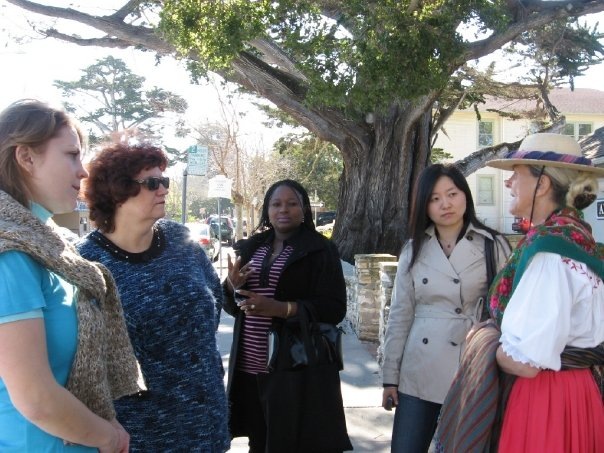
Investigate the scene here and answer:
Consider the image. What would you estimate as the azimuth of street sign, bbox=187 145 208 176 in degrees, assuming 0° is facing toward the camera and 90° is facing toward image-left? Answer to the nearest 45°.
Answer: approximately 0°

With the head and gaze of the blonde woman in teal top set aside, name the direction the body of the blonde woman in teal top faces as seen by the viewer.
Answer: to the viewer's right

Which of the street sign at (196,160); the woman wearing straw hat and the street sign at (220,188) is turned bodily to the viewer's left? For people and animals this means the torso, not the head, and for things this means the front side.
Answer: the woman wearing straw hat

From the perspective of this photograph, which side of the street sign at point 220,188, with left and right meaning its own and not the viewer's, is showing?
front

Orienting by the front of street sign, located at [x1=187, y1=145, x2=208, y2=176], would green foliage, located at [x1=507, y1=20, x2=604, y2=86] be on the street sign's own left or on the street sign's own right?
on the street sign's own left

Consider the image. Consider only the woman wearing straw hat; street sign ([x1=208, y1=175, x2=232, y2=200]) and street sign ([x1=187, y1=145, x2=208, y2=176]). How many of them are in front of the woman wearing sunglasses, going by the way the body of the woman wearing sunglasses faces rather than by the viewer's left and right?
1

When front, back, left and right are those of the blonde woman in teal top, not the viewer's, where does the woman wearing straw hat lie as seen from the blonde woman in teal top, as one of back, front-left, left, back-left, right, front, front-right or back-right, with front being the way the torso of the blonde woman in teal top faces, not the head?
front

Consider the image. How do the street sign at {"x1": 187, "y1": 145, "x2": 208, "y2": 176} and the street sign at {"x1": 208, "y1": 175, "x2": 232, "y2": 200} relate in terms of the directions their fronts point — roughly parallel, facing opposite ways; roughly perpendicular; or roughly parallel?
roughly parallel

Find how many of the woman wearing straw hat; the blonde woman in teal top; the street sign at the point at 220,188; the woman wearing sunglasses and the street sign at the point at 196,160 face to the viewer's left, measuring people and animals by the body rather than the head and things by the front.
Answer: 1

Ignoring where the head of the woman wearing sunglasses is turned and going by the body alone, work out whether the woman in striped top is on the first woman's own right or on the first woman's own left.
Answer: on the first woman's own left

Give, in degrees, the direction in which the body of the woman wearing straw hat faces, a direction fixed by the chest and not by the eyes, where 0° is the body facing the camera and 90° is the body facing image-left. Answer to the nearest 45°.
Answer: approximately 90°

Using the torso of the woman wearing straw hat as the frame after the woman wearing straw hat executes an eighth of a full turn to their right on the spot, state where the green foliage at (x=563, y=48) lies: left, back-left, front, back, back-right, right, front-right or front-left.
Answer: front-right

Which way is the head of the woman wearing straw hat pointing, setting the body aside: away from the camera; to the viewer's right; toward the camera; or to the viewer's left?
to the viewer's left

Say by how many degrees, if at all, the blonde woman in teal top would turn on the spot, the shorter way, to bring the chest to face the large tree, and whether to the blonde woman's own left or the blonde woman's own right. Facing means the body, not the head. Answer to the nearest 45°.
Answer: approximately 45° to the blonde woman's own left

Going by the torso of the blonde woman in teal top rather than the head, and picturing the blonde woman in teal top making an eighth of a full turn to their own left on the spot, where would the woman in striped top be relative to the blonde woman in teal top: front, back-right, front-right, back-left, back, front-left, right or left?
front

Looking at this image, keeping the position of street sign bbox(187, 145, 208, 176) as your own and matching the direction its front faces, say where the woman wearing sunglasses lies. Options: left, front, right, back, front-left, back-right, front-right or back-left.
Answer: front

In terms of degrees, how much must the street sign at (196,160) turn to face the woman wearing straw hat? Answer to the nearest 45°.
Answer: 0° — it already faces them
